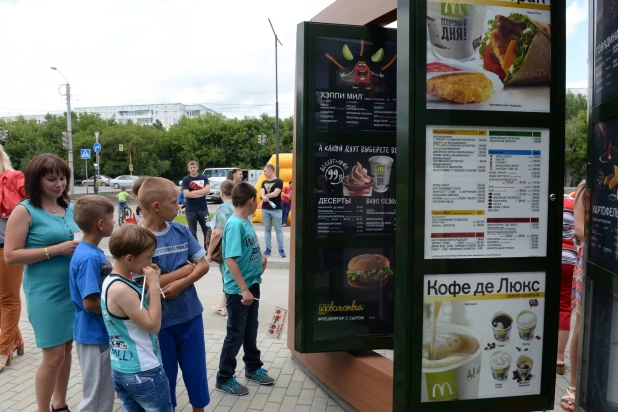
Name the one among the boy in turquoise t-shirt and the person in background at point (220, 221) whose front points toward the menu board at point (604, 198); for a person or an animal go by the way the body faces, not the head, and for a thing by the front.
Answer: the boy in turquoise t-shirt

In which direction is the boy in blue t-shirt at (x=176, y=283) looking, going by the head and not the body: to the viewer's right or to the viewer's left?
to the viewer's right

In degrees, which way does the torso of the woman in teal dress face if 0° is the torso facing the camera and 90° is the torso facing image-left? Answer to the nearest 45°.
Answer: approximately 315°

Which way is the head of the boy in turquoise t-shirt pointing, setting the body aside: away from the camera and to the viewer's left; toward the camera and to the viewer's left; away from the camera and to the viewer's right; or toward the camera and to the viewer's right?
away from the camera and to the viewer's right

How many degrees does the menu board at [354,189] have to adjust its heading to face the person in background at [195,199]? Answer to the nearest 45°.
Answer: approximately 135° to its right

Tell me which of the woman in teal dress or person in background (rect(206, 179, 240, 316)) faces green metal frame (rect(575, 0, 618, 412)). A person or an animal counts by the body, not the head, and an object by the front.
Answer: the woman in teal dress

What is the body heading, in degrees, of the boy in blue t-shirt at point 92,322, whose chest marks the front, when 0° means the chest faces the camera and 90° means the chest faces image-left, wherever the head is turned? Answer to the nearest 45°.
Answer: approximately 270°

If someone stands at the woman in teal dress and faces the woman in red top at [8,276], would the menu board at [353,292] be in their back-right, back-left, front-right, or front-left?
back-right

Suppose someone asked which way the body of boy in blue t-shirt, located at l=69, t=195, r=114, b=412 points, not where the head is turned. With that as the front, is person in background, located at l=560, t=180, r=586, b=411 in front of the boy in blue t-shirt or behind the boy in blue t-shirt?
in front

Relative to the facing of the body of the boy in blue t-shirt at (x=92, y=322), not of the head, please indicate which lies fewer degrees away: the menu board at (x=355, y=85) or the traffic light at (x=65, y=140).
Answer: the menu board

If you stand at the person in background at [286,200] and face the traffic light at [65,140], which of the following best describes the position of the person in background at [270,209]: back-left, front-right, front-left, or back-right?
back-left

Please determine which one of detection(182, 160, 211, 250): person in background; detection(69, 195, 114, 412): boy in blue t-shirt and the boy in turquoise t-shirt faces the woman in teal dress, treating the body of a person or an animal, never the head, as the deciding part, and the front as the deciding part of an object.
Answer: the person in background
